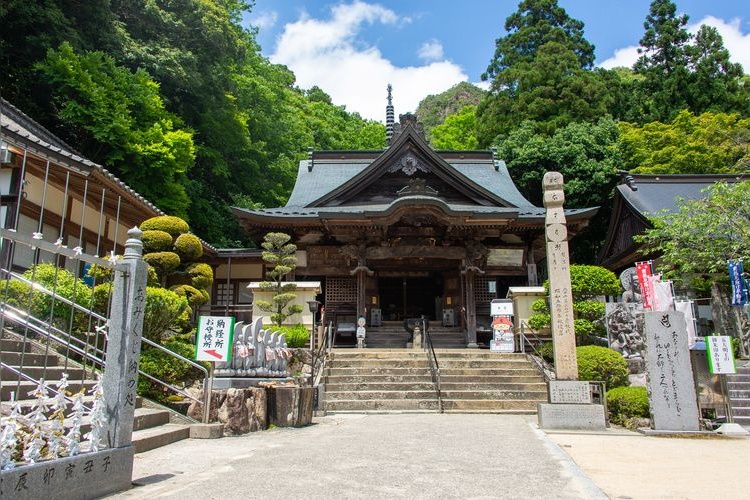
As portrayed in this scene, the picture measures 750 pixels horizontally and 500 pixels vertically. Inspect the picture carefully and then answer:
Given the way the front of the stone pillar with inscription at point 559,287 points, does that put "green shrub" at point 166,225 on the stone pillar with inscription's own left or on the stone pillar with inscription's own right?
on the stone pillar with inscription's own right

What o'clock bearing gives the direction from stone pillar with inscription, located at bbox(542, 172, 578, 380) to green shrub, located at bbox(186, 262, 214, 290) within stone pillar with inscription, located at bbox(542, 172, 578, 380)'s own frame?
The green shrub is roughly at 3 o'clock from the stone pillar with inscription.

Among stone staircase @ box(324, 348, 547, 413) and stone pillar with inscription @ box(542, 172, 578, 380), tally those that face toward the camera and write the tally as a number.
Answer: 2

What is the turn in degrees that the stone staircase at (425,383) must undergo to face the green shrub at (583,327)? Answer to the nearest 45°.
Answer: approximately 90° to its left

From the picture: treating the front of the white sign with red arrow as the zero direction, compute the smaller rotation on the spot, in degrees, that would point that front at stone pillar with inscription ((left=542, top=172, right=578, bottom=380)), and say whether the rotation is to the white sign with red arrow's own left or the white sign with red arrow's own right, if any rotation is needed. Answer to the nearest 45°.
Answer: approximately 90° to the white sign with red arrow's own left

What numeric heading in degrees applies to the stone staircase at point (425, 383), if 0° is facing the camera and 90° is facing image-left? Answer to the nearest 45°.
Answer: approximately 0°

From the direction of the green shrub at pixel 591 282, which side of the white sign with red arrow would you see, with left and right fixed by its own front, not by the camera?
left

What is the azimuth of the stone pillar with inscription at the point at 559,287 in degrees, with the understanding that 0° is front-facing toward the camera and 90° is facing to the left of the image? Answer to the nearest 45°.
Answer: approximately 0°

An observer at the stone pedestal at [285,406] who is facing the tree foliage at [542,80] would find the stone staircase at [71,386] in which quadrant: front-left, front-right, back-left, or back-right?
back-left

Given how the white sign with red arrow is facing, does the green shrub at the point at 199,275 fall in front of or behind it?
behind
